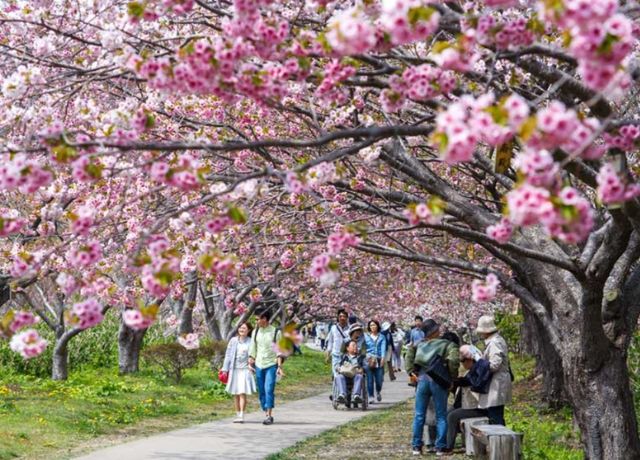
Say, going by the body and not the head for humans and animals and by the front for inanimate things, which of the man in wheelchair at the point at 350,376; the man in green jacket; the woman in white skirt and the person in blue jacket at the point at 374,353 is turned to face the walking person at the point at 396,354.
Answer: the man in green jacket

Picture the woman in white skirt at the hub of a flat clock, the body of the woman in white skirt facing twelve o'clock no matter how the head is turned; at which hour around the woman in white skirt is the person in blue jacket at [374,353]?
The person in blue jacket is roughly at 7 o'clock from the woman in white skirt.

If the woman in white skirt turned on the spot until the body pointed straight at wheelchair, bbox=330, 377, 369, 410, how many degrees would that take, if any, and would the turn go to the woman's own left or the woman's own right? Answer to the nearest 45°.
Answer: approximately 135° to the woman's own left

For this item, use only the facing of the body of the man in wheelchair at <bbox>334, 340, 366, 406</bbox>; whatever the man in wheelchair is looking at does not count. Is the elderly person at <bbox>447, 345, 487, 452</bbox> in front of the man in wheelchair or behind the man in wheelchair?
in front

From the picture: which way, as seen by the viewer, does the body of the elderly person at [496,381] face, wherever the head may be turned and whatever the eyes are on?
to the viewer's left

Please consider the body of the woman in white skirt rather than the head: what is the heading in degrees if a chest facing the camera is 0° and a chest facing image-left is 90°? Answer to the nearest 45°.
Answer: approximately 0°

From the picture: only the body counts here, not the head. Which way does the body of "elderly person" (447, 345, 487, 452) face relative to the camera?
to the viewer's left
